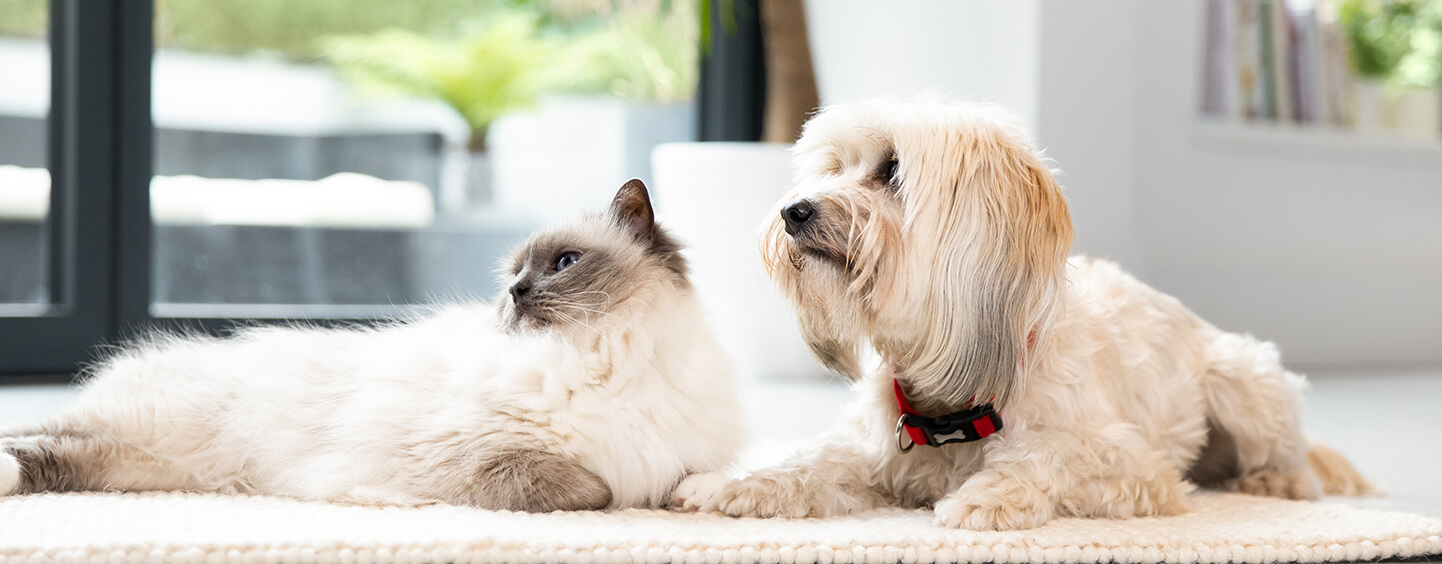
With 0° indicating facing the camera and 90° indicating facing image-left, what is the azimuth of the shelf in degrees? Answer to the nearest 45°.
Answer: approximately 0°

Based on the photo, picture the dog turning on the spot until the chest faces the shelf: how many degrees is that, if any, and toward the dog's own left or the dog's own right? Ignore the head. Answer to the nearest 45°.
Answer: approximately 135° to the dog's own right

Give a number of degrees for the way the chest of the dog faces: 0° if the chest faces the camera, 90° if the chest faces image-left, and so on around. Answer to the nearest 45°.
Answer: approximately 45°

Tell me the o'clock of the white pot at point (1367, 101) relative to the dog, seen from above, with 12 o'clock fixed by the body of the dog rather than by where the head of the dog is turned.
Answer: The white pot is roughly at 5 o'clock from the dog.

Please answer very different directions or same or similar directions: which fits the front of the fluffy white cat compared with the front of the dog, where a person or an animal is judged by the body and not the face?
very different directions

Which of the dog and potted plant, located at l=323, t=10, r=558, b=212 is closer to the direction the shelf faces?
the dog

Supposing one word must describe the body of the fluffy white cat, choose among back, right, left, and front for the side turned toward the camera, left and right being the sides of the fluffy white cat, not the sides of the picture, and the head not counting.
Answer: right

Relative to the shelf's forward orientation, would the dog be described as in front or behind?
in front

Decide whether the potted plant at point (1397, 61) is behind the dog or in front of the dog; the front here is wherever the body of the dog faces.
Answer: behind

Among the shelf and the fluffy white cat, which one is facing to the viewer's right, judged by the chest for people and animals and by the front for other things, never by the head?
the fluffy white cat

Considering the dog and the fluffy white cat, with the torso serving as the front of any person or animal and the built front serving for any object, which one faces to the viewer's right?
the fluffy white cat
